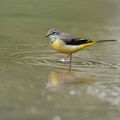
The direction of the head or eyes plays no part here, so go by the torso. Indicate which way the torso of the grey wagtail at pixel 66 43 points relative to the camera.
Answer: to the viewer's left
